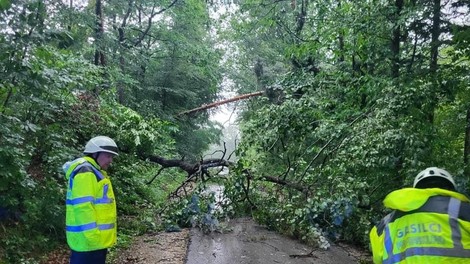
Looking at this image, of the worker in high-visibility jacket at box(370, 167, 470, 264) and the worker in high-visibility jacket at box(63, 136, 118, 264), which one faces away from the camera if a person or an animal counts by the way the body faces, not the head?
the worker in high-visibility jacket at box(370, 167, 470, 264)

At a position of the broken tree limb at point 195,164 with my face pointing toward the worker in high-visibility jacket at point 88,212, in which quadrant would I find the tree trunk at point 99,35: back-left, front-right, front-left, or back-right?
back-right

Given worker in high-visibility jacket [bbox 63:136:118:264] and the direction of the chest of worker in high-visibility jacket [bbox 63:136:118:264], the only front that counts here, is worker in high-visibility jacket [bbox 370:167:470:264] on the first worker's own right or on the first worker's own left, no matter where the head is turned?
on the first worker's own right

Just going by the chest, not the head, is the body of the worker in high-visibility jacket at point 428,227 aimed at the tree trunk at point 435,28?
yes

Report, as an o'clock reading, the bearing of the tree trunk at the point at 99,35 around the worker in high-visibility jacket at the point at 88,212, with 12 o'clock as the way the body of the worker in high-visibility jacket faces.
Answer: The tree trunk is roughly at 9 o'clock from the worker in high-visibility jacket.

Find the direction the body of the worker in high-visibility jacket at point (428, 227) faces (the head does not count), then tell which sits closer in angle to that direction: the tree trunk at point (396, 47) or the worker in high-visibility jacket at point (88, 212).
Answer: the tree trunk

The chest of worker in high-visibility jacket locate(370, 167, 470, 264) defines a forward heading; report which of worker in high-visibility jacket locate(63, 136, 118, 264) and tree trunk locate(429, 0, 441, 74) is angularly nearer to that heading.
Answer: the tree trunk

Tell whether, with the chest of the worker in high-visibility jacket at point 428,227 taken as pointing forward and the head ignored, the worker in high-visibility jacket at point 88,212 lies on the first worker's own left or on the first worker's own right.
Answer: on the first worker's own left

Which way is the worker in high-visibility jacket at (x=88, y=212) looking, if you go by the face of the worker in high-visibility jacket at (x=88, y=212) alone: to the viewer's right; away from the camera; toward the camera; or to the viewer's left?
to the viewer's right

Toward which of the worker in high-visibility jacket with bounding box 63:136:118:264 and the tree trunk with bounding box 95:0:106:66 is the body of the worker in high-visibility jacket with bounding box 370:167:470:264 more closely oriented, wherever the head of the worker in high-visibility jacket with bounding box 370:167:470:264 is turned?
the tree trunk

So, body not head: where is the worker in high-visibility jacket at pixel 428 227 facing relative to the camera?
away from the camera

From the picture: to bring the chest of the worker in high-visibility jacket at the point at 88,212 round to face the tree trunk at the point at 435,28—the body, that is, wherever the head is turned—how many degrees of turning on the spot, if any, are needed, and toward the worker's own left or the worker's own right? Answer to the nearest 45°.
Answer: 0° — they already face it

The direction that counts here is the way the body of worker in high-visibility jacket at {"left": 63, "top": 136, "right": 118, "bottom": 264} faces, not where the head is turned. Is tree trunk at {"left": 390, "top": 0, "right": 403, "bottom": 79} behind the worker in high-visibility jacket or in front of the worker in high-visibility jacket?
in front

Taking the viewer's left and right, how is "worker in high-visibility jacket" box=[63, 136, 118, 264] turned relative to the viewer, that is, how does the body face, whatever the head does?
facing to the right of the viewer

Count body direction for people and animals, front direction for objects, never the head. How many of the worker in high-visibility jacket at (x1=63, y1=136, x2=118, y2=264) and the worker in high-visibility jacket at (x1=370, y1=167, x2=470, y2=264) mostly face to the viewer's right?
1

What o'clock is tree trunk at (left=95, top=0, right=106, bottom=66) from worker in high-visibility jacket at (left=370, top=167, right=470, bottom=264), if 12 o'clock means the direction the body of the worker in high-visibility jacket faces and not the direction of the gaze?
The tree trunk is roughly at 10 o'clock from the worker in high-visibility jacket.
